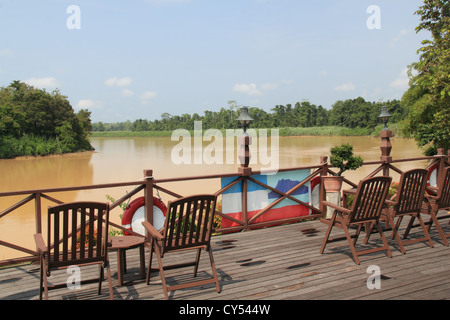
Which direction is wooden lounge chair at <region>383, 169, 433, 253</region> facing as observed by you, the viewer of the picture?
facing away from the viewer and to the left of the viewer

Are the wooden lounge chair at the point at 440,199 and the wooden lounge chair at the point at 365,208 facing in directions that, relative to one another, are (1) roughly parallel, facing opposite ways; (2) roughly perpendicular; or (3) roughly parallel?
roughly parallel

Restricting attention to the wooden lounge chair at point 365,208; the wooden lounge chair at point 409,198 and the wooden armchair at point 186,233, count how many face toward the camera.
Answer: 0

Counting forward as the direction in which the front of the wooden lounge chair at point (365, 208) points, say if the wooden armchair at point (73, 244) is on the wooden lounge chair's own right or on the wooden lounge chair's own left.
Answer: on the wooden lounge chair's own left

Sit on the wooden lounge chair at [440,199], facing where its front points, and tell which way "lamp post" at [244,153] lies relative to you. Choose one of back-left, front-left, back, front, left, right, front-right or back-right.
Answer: front-left

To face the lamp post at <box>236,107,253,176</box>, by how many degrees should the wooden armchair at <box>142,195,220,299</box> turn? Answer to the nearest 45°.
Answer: approximately 45° to its right

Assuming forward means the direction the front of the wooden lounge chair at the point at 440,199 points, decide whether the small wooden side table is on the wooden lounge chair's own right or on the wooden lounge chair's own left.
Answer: on the wooden lounge chair's own left

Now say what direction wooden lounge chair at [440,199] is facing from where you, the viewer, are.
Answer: facing away from the viewer and to the left of the viewer

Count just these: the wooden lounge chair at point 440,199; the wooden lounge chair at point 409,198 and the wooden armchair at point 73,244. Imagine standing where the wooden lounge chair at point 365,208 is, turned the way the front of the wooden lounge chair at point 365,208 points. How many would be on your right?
2

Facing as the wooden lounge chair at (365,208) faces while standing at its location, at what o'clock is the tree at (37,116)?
The tree is roughly at 12 o'clock from the wooden lounge chair.

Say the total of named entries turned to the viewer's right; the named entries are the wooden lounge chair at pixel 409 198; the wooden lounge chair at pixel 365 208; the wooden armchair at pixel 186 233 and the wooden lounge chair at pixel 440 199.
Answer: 0

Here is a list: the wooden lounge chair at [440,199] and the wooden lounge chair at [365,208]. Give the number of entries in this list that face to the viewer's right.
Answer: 0

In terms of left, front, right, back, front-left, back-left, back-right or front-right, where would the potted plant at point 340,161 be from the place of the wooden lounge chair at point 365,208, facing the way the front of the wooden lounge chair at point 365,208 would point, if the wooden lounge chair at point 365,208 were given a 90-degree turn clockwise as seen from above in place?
front-left

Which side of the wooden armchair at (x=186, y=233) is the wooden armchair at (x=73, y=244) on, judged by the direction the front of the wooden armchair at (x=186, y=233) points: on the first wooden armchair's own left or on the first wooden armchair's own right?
on the first wooden armchair's own left

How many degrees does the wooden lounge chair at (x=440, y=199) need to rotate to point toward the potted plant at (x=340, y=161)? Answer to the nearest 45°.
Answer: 0° — it already faces it

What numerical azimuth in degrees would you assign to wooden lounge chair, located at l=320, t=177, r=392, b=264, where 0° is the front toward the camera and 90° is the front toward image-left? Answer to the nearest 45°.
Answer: approximately 135°
